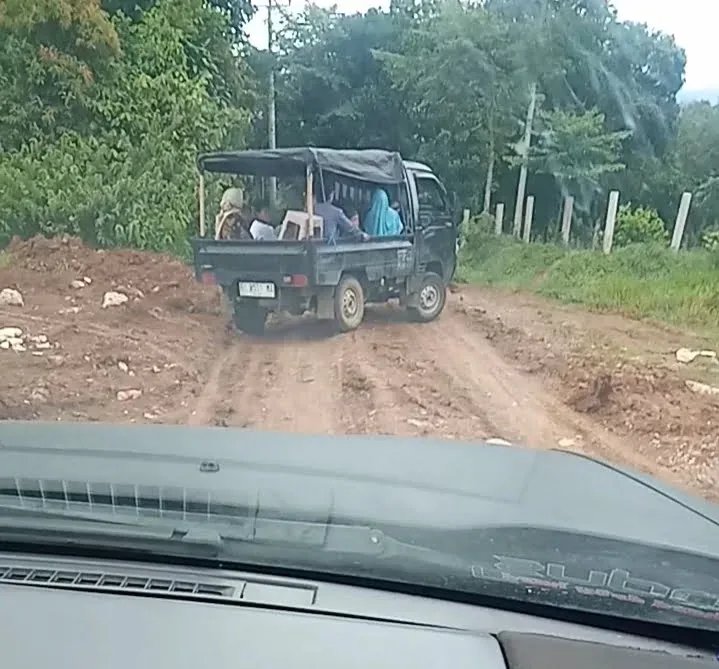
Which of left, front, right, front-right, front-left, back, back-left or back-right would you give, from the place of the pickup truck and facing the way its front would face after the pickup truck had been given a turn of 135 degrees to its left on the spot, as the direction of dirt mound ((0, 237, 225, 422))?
front

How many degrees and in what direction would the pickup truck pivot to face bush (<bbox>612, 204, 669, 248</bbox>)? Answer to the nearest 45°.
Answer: approximately 45° to its right

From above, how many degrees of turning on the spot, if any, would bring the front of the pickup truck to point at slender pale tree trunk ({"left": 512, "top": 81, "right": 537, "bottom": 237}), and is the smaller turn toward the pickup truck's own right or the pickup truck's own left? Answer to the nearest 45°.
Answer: approximately 45° to the pickup truck's own right

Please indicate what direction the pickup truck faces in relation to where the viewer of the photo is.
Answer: facing away from the viewer and to the right of the viewer

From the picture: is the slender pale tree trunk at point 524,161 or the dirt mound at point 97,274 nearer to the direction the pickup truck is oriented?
the slender pale tree trunk
